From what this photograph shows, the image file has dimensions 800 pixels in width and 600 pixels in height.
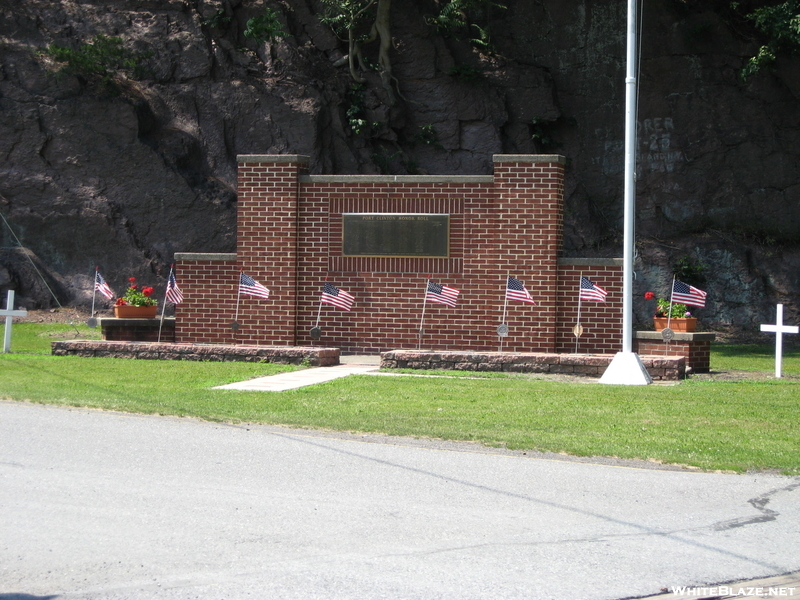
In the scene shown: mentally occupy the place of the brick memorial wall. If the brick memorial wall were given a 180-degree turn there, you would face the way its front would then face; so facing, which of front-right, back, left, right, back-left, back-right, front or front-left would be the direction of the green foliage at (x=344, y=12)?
front

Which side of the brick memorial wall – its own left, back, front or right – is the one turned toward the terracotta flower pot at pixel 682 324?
left

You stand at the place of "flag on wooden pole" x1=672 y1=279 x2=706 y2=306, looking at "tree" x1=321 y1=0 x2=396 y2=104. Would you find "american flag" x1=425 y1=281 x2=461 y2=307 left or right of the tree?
left

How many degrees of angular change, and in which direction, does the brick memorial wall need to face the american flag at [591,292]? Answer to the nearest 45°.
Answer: approximately 90° to its left

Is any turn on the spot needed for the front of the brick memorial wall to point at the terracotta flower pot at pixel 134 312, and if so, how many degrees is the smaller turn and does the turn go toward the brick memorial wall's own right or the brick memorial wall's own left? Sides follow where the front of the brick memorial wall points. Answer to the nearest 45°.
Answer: approximately 90° to the brick memorial wall's own right

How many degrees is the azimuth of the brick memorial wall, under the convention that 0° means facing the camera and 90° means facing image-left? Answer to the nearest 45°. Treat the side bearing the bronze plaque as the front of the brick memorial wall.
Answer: approximately 0°

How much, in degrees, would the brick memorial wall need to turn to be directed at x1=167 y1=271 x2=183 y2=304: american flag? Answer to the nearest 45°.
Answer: approximately 90° to its right

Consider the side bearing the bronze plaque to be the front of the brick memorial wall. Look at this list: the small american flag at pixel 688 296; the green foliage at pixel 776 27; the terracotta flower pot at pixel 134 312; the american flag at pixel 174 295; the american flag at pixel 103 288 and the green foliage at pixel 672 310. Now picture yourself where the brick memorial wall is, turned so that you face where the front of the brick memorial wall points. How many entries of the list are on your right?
3

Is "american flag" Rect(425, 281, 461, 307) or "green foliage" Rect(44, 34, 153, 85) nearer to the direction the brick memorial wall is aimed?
the american flag

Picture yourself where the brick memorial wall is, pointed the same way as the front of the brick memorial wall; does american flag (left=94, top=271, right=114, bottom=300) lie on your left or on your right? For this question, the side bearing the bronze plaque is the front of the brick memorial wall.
on your right

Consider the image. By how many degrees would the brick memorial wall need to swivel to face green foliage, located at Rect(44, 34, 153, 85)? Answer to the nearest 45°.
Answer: approximately 135° to its right

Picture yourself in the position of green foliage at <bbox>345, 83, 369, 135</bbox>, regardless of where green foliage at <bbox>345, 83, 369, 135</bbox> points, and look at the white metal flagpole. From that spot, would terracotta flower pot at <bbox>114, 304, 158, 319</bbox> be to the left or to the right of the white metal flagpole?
right

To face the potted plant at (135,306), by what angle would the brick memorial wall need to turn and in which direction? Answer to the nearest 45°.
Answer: approximately 90° to its right

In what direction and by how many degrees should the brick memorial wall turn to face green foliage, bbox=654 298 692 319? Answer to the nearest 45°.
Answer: approximately 90° to its left

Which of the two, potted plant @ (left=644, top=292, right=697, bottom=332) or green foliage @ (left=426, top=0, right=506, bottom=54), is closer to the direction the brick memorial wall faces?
the potted plant
